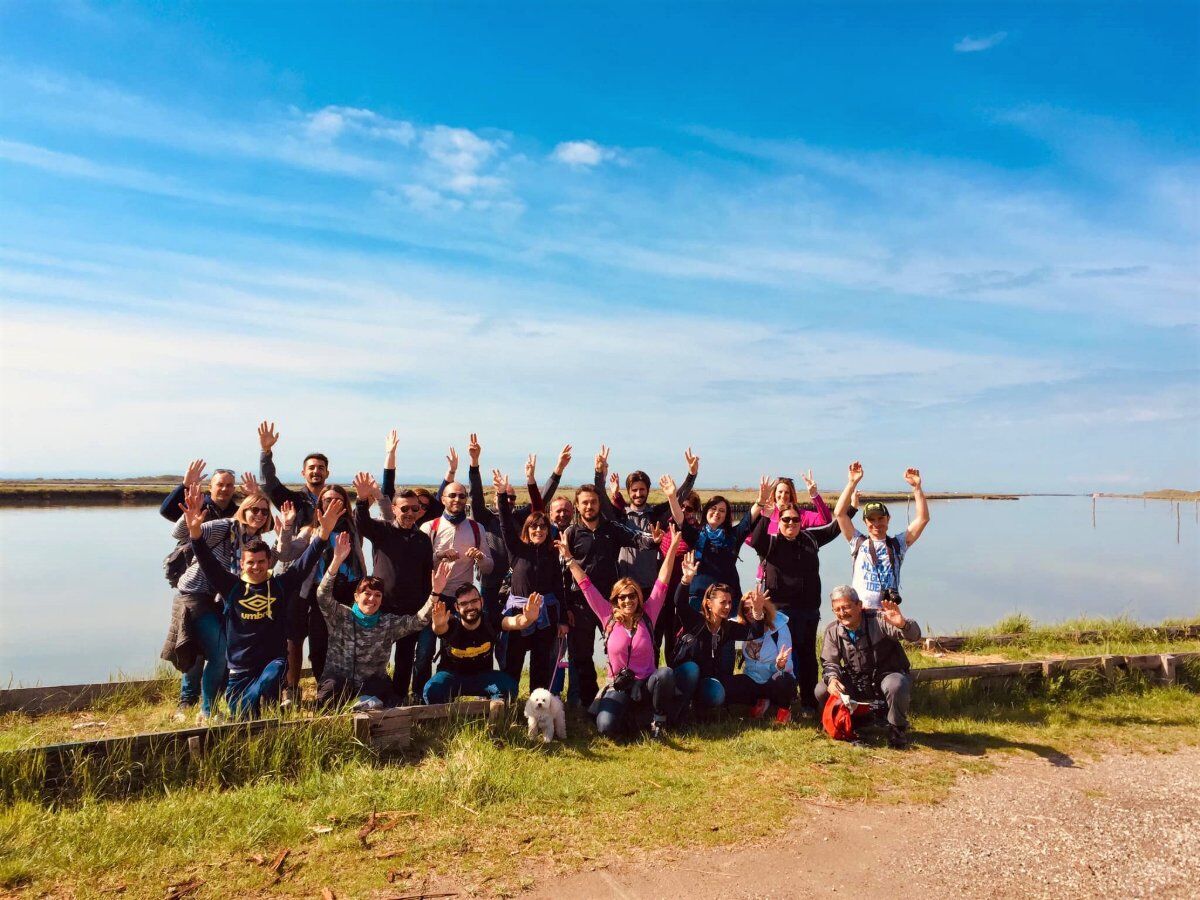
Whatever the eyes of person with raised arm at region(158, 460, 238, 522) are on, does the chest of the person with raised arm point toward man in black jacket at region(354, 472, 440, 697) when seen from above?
no

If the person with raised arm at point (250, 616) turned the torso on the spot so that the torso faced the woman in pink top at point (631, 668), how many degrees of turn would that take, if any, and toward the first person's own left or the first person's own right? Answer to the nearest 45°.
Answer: approximately 90° to the first person's own left

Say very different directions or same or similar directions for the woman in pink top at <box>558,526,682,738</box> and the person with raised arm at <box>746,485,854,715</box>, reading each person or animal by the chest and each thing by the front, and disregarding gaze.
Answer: same or similar directions

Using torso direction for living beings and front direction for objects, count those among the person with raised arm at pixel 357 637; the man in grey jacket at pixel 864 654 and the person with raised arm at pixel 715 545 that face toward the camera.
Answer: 3

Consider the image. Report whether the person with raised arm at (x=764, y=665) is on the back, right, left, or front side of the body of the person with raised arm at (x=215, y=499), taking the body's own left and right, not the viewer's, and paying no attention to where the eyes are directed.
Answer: left

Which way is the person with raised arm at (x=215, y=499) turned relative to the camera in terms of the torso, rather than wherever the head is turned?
toward the camera

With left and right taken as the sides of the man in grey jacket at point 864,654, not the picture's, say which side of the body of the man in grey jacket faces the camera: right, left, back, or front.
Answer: front

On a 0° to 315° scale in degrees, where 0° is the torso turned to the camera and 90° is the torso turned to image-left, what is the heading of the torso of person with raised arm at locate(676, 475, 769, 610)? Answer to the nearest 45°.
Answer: approximately 0°

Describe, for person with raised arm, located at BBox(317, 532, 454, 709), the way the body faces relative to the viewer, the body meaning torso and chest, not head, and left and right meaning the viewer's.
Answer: facing the viewer

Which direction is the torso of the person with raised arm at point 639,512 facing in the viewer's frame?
toward the camera

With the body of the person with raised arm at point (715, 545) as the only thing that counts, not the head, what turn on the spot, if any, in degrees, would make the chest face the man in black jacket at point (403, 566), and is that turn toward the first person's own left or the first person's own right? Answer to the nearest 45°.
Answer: approximately 45° to the first person's own right

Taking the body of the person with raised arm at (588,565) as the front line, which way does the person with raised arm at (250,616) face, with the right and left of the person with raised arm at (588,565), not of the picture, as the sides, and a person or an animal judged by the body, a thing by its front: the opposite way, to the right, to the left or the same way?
the same way

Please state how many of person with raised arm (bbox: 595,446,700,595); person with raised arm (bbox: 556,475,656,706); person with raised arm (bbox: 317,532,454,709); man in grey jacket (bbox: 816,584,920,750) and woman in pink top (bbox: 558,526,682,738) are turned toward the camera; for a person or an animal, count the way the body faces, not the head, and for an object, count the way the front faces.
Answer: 5

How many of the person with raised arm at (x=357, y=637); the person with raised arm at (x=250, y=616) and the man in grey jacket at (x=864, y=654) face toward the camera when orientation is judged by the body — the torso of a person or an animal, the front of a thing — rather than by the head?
3

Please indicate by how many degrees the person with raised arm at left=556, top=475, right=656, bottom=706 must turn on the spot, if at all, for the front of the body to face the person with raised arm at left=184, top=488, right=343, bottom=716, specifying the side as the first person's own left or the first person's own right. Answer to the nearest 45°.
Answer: approximately 45° to the first person's own right

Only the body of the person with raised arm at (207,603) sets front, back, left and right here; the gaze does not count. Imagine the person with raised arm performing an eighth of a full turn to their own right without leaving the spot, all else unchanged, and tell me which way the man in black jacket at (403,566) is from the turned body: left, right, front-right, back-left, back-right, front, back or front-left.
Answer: left

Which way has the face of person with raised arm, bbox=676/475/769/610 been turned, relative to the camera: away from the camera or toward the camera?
toward the camera

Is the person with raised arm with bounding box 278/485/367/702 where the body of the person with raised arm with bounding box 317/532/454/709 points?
no

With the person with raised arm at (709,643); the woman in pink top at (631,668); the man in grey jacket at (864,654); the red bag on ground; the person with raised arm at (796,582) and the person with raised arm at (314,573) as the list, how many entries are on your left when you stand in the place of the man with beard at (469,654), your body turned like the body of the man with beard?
5
